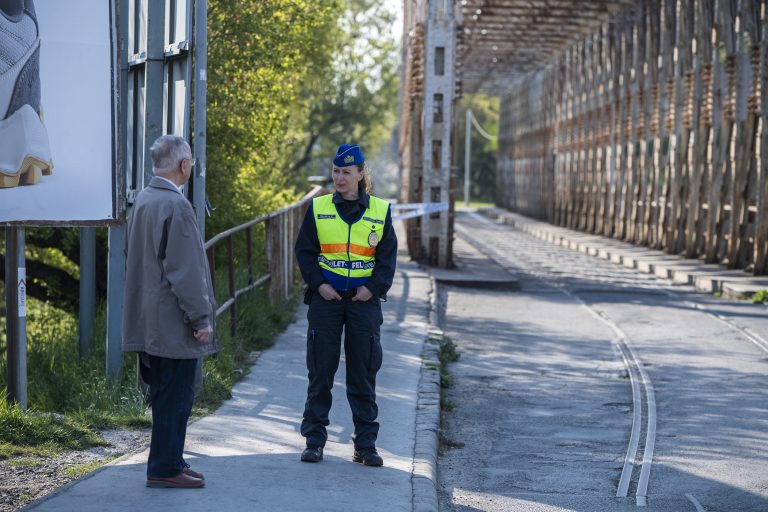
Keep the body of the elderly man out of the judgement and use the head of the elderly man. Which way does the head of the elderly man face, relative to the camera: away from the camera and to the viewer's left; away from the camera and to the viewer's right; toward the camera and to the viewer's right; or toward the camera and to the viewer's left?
away from the camera and to the viewer's right

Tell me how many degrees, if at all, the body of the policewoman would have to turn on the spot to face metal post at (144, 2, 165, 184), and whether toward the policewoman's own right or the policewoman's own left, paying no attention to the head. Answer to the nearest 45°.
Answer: approximately 135° to the policewoman's own right

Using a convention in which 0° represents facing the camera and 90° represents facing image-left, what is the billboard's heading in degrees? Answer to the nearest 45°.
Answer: approximately 0°

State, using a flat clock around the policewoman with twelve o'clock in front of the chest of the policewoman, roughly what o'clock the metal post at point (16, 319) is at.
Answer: The metal post is roughly at 4 o'clock from the policewoman.

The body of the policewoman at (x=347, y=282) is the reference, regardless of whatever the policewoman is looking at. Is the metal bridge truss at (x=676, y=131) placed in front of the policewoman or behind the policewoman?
behind

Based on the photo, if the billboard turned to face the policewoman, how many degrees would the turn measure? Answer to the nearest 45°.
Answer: approximately 45° to its left

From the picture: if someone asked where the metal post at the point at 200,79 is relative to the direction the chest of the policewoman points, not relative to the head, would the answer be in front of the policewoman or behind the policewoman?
behind

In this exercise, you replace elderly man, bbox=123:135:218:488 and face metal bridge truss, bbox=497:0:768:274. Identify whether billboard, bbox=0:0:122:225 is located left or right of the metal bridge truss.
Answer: left

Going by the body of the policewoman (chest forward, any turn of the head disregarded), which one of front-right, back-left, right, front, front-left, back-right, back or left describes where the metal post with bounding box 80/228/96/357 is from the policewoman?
back-right
